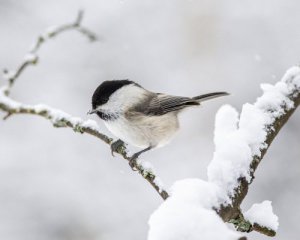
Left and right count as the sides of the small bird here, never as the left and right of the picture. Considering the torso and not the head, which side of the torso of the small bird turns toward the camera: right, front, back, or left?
left
